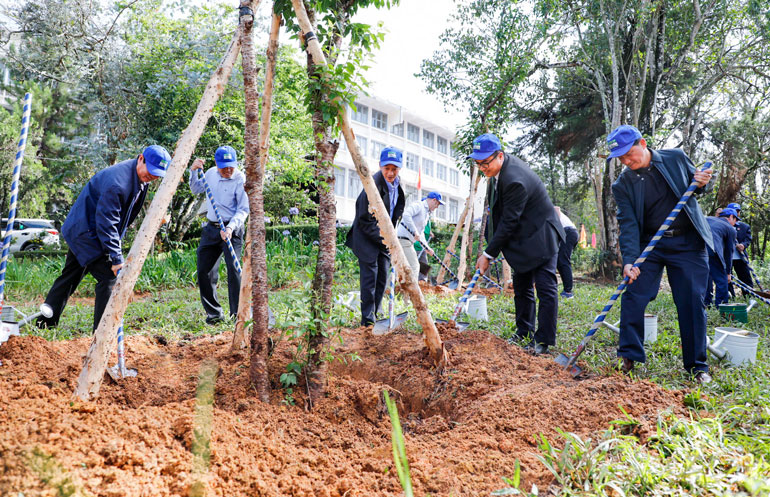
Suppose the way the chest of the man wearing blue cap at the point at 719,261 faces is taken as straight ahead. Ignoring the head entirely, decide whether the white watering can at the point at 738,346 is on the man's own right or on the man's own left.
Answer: on the man's own right

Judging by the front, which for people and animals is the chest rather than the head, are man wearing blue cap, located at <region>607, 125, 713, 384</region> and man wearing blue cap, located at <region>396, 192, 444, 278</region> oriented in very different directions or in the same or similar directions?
very different directions

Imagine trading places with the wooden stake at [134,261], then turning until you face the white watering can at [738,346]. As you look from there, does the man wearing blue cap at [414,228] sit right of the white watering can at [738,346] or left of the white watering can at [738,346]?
left

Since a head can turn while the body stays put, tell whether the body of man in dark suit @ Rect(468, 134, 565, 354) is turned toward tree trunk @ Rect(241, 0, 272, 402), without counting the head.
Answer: yes

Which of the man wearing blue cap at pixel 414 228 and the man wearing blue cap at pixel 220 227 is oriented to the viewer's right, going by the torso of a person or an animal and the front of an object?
the man wearing blue cap at pixel 414 228

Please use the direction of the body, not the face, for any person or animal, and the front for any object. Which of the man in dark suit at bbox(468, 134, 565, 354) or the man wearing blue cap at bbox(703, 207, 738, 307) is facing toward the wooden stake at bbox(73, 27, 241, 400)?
the man in dark suit

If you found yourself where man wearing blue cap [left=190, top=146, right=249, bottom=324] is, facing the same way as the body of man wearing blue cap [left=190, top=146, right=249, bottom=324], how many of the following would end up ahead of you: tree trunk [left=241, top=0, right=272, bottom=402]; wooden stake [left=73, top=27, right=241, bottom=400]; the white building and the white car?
2

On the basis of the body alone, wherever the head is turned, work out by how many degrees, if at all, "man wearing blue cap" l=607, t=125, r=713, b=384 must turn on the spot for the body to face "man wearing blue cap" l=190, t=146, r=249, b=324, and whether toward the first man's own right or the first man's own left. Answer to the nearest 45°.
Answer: approximately 45° to the first man's own right

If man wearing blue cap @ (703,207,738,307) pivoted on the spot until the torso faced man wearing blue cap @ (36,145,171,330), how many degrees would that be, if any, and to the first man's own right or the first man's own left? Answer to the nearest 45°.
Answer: approximately 180°

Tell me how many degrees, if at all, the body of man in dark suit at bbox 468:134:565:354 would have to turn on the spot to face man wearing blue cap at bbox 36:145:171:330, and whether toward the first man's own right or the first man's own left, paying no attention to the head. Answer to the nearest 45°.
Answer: approximately 45° to the first man's own right

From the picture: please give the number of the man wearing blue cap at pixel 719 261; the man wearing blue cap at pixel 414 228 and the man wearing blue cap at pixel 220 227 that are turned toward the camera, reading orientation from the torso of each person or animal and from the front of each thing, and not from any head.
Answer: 1

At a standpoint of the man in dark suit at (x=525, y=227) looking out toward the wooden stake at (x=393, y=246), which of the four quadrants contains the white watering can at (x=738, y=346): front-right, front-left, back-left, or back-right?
back-left

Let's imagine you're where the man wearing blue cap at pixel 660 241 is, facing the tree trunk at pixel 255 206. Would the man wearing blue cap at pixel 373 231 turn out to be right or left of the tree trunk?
right

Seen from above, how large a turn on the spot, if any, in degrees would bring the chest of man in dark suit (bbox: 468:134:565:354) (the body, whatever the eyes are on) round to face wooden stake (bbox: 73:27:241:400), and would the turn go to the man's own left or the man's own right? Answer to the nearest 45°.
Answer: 0° — they already face it
